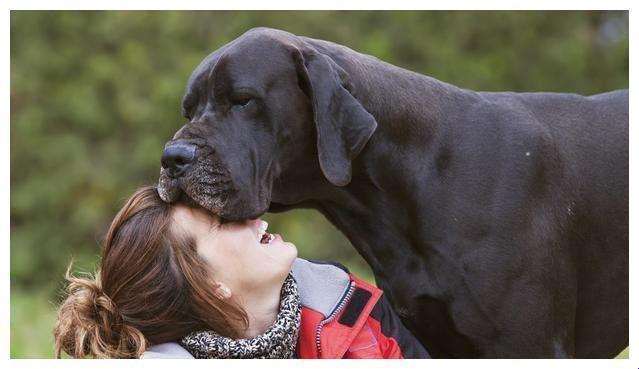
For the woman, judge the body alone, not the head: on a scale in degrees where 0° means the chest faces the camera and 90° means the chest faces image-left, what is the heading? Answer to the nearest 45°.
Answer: approximately 270°

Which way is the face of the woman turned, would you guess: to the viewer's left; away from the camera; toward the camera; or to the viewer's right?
to the viewer's right
